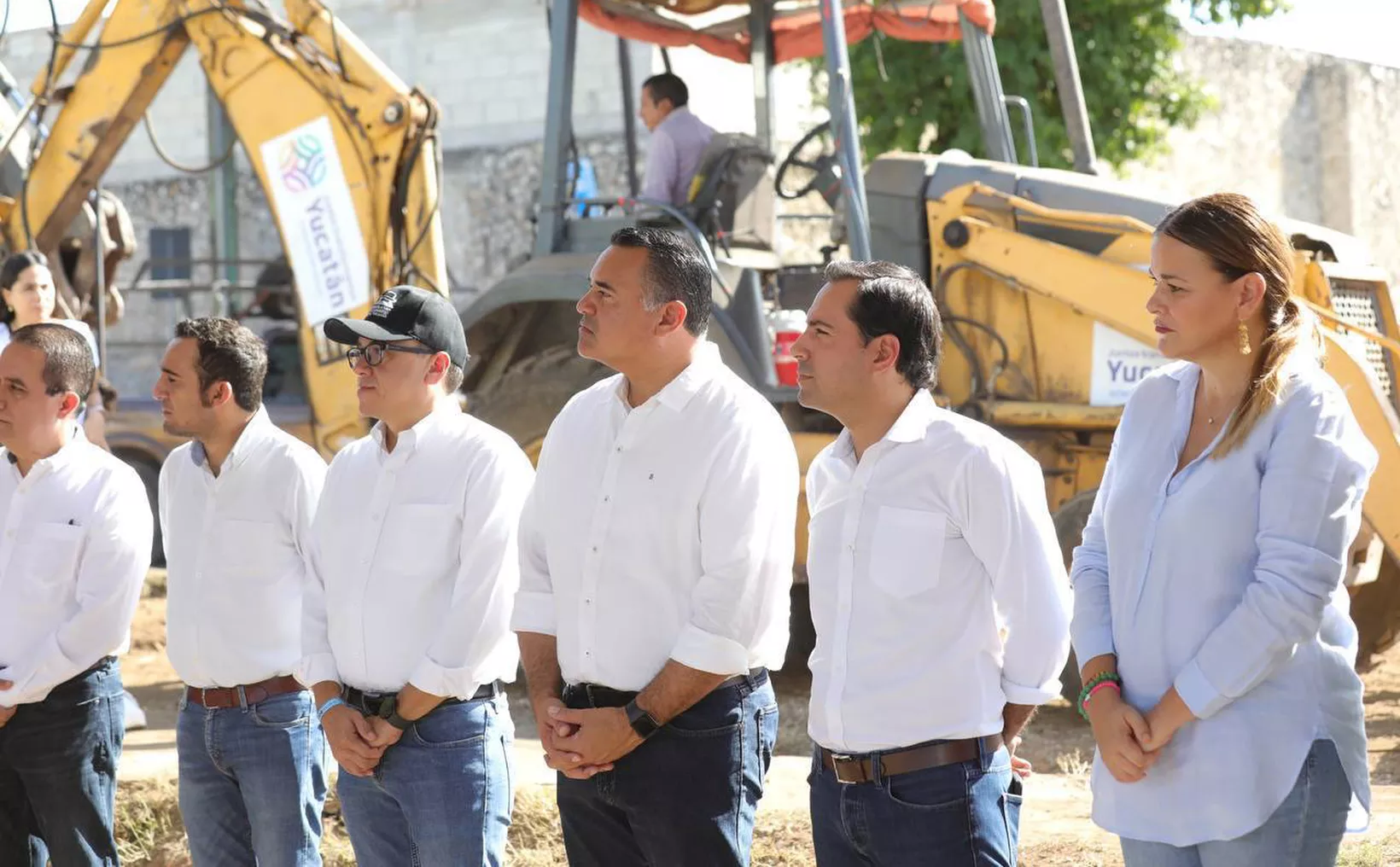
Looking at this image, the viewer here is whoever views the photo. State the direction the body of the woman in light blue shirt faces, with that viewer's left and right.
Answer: facing the viewer and to the left of the viewer

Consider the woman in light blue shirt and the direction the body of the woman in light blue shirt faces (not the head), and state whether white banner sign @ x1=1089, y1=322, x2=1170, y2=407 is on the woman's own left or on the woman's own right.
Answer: on the woman's own right

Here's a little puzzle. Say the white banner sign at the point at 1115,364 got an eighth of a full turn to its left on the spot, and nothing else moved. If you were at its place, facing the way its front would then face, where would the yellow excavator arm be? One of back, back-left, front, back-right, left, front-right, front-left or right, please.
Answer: back-right

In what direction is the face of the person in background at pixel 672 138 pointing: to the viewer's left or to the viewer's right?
to the viewer's left

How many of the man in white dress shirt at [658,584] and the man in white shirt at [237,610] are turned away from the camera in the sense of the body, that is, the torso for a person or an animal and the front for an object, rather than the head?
0

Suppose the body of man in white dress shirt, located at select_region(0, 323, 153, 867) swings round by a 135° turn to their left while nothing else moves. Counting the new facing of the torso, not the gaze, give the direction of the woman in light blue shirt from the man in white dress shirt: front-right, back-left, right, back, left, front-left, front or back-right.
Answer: front-right

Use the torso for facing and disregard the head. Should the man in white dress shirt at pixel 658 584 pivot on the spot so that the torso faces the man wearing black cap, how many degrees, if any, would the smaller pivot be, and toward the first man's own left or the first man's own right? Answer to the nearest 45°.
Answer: approximately 90° to the first man's own right

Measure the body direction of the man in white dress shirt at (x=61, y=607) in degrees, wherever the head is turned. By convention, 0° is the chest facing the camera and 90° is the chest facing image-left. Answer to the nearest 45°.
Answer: approximately 45°

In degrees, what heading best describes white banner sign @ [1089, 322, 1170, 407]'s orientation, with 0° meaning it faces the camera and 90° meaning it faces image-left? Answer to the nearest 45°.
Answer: approximately 0°

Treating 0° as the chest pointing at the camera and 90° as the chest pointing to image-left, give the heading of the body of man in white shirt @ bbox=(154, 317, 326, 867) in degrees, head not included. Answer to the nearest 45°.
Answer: approximately 45°

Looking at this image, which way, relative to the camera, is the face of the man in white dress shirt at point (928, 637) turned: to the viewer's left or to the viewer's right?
to the viewer's left

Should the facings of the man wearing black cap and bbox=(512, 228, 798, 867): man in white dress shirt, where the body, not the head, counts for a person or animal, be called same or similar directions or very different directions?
same or similar directions

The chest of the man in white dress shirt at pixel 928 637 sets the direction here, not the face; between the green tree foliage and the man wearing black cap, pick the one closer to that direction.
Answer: the man wearing black cap

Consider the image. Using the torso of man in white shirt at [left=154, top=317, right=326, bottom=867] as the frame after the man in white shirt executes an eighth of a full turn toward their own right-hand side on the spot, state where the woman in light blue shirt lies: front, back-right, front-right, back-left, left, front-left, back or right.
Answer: back-left

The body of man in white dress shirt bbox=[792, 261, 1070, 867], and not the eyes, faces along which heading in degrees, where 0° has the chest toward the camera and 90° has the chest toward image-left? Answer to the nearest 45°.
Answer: approximately 45°

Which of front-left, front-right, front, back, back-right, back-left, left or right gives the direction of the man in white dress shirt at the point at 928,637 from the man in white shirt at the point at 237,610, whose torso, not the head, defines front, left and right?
left
